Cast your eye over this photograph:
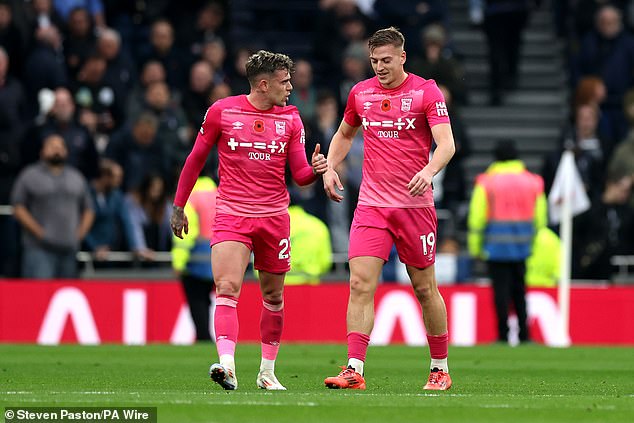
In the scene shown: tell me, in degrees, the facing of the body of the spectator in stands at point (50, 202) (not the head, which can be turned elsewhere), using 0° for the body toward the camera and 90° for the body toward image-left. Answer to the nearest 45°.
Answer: approximately 0°

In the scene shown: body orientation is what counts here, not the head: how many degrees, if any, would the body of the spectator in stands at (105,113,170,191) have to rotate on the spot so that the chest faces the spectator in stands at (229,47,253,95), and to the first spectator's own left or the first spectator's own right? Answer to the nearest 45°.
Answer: approximately 135° to the first spectator's own left

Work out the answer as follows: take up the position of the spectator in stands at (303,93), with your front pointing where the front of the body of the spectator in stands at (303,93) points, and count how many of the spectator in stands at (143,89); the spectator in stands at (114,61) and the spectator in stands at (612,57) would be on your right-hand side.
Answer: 2

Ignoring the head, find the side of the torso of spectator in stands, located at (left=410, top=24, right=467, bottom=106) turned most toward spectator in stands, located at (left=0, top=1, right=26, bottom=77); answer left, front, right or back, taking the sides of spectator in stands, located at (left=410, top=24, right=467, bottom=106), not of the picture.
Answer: right

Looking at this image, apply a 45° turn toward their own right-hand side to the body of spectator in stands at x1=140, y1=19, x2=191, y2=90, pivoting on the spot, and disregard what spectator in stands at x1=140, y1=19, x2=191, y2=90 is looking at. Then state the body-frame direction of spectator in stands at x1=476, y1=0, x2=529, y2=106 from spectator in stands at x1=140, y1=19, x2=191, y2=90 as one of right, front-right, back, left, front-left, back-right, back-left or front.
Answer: back-left

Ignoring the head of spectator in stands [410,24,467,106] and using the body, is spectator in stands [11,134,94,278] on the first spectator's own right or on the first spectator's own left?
on the first spectator's own right
